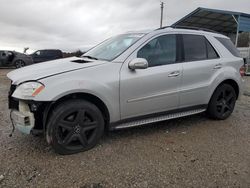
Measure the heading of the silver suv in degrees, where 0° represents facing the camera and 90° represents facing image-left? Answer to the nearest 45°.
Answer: approximately 45°

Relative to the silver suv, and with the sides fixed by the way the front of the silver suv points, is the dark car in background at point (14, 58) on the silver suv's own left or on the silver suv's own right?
on the silver suv's own right

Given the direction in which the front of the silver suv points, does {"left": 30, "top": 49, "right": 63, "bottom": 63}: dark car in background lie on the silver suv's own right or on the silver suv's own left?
on the silver suv's own right
